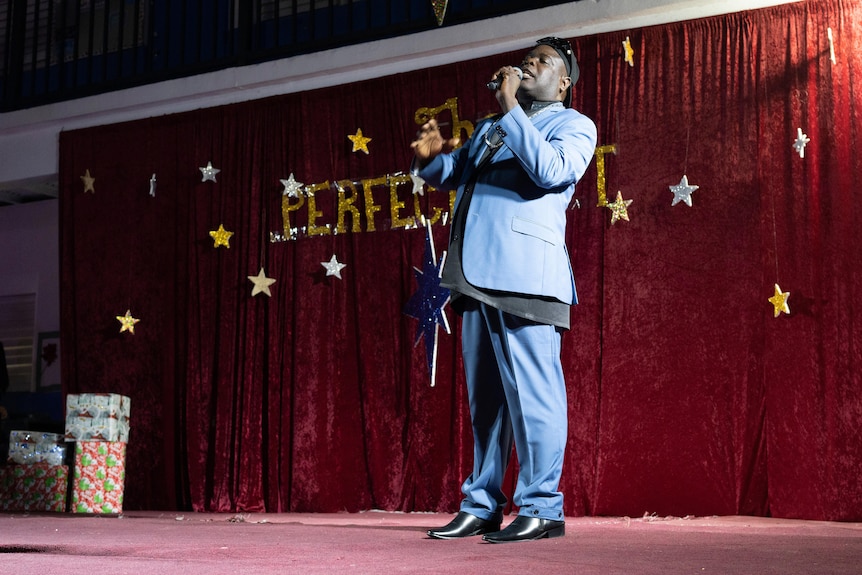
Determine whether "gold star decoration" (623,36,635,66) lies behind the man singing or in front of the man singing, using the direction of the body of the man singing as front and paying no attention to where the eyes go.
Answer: behind

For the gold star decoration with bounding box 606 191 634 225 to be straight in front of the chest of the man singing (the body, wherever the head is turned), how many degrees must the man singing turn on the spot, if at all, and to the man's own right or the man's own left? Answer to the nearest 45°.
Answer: approximately 135° to the man's own right

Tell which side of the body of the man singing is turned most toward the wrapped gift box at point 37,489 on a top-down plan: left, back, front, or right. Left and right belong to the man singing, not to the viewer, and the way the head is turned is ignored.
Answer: right

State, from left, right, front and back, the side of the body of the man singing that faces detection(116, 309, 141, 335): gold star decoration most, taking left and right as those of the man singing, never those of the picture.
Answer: right

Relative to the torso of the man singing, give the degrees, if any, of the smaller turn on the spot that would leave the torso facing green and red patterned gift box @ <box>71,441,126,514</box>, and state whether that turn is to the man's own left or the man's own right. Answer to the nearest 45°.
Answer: approximately 90° to the man's own right

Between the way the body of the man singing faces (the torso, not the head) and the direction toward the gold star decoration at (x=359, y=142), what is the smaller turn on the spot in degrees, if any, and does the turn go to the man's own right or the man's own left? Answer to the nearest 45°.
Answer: approximately 135° to the man's own right

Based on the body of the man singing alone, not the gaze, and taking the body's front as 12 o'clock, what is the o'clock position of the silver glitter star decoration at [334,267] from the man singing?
The silver glitter star decoration is roughly at 4 o'clock from the man singing.

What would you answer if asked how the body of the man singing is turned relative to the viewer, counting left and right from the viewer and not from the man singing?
facing the viewer and to the left of the viewer

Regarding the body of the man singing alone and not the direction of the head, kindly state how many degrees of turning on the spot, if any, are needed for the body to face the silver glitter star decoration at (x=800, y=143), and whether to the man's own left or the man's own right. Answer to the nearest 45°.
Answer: approximately 180°

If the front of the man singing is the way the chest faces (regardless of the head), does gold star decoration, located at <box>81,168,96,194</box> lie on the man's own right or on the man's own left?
on the man's own right
